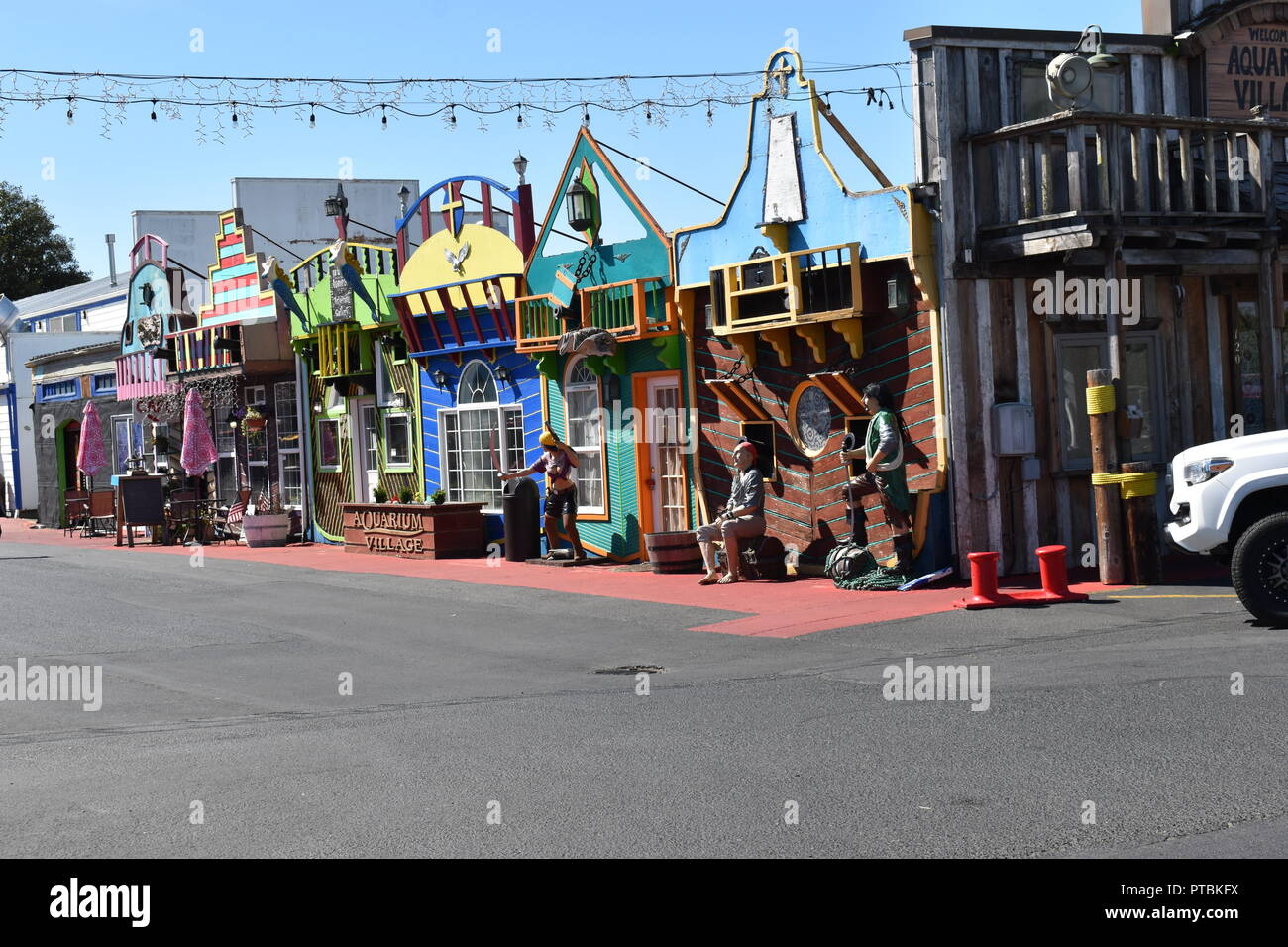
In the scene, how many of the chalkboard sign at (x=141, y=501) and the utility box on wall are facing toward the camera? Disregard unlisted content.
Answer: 2

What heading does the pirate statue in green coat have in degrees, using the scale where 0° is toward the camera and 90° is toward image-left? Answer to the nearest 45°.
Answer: approximately 90°

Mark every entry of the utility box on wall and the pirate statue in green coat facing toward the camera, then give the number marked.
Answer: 1

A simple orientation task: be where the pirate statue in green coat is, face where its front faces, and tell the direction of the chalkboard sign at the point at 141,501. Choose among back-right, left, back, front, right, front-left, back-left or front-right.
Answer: front-right

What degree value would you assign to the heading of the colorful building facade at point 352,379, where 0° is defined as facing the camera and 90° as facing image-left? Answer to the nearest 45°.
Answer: approximately 45°

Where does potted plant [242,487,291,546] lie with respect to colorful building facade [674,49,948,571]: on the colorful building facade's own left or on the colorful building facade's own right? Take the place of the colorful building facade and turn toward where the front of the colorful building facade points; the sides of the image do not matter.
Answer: on the colorful building facade's own right

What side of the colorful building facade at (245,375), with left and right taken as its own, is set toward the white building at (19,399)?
right

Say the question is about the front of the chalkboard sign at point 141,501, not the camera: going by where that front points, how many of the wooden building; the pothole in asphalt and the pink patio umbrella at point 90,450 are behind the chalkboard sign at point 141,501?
1
